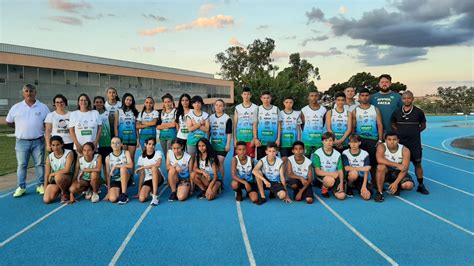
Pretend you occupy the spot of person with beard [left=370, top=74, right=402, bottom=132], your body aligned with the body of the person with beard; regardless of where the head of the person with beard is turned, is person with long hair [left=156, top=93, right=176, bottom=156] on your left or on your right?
on your right

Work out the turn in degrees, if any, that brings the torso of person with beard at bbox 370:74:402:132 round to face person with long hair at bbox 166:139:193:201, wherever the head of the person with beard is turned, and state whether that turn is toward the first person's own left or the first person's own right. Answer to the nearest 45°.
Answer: approximately 45° to the first person's own right

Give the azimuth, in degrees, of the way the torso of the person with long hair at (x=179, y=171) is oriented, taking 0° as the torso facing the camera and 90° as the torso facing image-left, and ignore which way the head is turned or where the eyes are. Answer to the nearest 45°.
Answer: approximately 0°

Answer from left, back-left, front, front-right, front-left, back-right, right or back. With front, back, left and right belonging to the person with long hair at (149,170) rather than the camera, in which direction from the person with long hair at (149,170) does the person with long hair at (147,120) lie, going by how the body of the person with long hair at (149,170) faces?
back

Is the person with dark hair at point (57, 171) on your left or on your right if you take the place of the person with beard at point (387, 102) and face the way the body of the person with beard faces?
on your right
